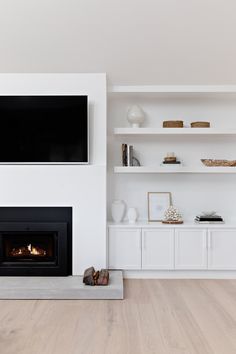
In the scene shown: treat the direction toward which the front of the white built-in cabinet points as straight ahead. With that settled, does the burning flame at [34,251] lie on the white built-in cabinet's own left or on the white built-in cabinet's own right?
on the white built-in cabinet's own right

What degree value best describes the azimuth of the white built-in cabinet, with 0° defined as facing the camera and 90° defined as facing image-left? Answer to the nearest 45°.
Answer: approximately 0°
